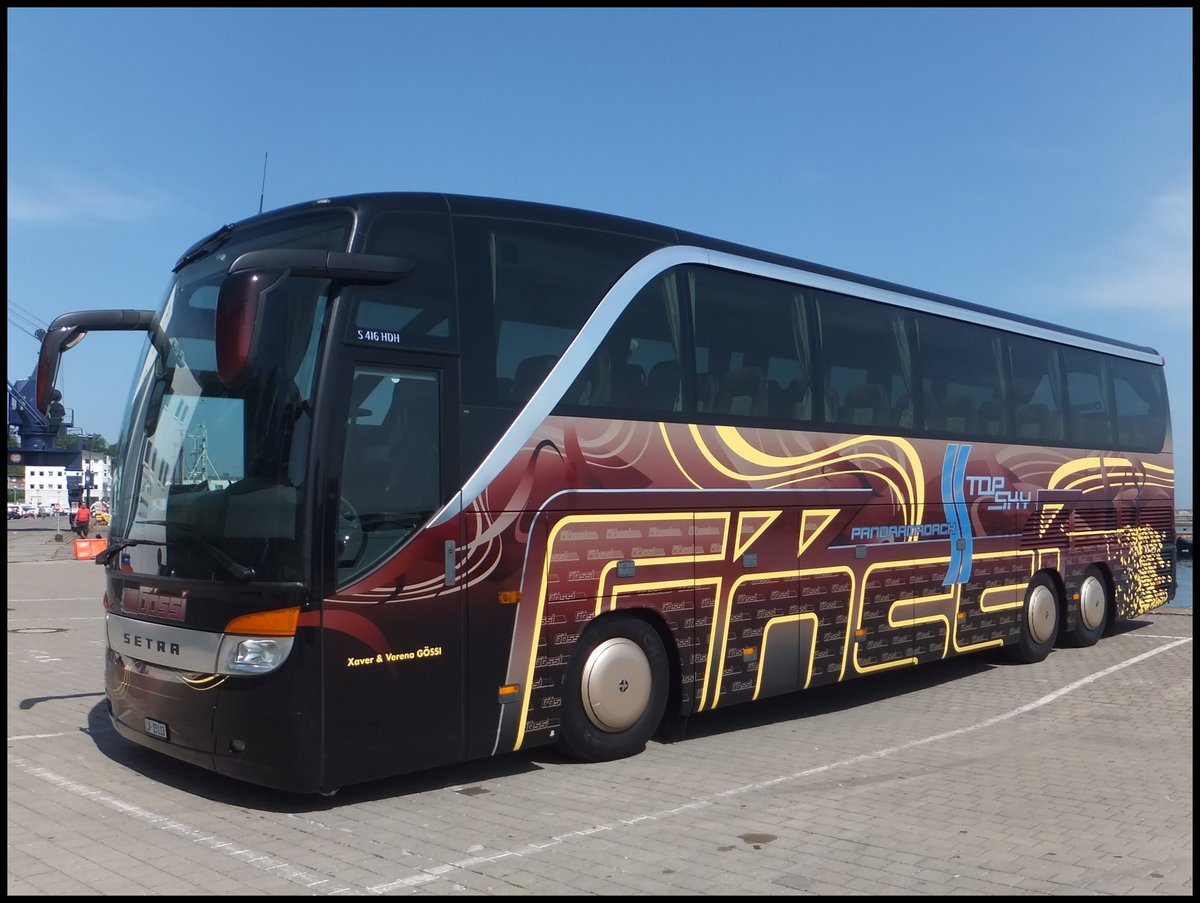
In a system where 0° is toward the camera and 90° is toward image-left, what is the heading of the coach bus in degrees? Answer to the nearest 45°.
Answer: approximately 45°

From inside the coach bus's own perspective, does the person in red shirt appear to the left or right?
on its right

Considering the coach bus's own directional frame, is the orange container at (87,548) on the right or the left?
on its right
